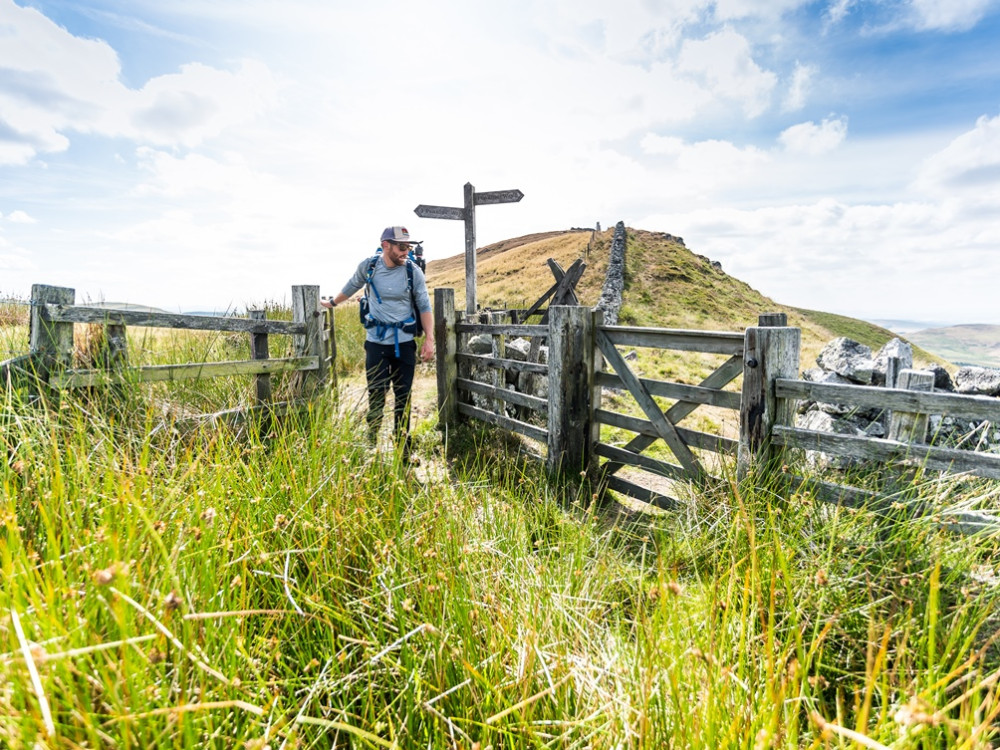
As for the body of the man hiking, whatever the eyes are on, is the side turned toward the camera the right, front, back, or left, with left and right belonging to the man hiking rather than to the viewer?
front

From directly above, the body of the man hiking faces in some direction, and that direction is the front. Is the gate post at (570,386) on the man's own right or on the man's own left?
on the man's own left

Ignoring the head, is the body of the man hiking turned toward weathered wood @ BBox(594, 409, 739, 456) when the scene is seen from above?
no

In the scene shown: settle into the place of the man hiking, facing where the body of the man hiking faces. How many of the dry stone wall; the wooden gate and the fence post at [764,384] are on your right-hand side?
0

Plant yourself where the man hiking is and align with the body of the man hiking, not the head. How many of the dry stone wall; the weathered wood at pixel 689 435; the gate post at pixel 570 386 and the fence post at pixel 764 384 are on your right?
0

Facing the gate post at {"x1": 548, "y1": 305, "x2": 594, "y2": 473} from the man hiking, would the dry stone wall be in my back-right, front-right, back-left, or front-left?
front-left

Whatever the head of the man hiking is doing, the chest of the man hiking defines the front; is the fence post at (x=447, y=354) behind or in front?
behind

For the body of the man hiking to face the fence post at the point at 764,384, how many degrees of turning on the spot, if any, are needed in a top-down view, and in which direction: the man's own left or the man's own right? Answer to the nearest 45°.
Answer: approximately 45° to the man's own left

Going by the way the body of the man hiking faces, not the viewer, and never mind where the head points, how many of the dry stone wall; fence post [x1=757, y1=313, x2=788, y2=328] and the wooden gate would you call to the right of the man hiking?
0

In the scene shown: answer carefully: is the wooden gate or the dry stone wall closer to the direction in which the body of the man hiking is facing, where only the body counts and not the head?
the wooden gate

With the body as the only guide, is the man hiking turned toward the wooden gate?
no

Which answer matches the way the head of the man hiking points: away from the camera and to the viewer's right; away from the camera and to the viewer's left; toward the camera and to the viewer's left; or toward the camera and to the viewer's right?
toward the camera and to the viewer's right

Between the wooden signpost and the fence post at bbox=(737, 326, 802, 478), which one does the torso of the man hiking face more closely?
the fence post

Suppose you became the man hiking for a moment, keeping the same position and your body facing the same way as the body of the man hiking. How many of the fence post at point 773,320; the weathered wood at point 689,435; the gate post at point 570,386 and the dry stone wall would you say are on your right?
0

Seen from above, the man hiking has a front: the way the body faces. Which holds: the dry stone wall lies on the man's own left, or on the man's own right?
on the man's own left

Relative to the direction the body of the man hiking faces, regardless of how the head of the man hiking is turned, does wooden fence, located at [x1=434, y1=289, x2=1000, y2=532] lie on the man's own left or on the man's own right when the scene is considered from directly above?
on the man's own left
